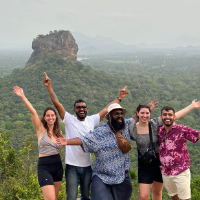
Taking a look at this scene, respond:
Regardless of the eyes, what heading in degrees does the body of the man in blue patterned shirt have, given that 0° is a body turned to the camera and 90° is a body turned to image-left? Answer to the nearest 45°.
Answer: approximately 315°

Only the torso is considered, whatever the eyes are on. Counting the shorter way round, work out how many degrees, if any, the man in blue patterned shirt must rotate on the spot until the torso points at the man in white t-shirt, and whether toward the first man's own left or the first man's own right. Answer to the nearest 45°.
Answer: approximately 180°

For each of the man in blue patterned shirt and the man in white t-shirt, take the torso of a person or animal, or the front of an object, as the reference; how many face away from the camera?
0

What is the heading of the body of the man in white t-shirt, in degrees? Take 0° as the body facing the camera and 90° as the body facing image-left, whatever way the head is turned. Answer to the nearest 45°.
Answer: approximately 0°
